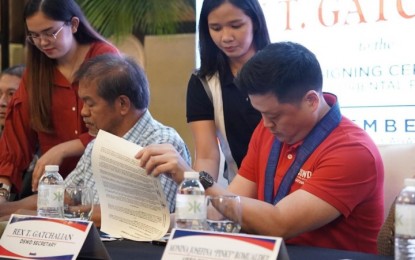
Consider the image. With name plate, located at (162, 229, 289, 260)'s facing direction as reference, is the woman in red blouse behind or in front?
behind

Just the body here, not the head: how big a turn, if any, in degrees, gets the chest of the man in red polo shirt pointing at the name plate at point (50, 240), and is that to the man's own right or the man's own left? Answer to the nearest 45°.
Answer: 0° — they already face it

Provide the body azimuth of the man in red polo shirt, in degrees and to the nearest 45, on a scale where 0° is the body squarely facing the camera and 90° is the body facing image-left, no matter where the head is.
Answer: approximately 45°

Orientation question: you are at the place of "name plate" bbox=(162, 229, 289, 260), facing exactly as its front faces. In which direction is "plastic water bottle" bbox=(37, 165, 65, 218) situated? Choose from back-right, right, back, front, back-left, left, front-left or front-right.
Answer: back-right

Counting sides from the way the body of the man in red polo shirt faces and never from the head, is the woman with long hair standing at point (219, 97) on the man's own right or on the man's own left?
on the man's own right

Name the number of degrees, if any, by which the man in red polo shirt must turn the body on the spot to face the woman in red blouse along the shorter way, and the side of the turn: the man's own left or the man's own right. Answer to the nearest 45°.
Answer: approximately 90° to the man's own right

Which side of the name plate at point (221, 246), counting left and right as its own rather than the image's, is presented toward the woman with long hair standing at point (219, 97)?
back

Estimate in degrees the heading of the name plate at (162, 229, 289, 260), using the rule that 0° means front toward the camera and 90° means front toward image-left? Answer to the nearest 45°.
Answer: approximately 0°

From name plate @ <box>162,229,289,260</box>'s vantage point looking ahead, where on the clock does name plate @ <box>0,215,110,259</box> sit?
name plate @ <box>0,215,110,259</box> is roughly at 4 o'clock from name plate @ <box>162,229,289,260</box>.
